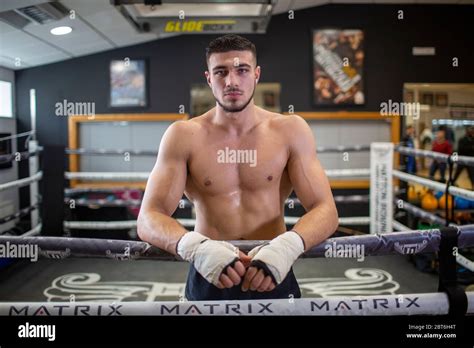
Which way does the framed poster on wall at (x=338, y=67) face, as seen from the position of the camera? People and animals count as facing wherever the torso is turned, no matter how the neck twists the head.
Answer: facing the viewer

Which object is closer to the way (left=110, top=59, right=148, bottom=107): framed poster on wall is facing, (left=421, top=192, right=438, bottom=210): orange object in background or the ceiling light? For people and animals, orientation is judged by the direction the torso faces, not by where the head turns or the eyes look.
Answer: the ceiling light

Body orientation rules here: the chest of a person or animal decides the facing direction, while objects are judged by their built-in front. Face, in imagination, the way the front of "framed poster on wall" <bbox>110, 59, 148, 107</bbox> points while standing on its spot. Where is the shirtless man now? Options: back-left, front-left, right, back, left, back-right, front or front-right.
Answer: front

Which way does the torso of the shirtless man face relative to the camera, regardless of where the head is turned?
toward the camera

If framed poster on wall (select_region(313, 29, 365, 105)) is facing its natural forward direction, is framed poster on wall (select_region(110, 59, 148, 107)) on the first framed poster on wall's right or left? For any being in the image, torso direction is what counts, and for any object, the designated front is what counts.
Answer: on its right

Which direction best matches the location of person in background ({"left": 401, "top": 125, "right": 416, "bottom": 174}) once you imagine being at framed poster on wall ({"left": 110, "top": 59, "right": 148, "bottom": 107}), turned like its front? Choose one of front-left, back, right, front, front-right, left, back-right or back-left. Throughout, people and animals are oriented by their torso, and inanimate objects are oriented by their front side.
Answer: front-left

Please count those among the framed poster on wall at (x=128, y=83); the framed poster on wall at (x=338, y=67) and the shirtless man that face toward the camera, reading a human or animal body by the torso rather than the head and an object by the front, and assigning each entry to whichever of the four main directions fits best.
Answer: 3

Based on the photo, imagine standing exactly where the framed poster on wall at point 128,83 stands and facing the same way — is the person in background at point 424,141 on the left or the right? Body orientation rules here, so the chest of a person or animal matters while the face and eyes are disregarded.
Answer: on its left
